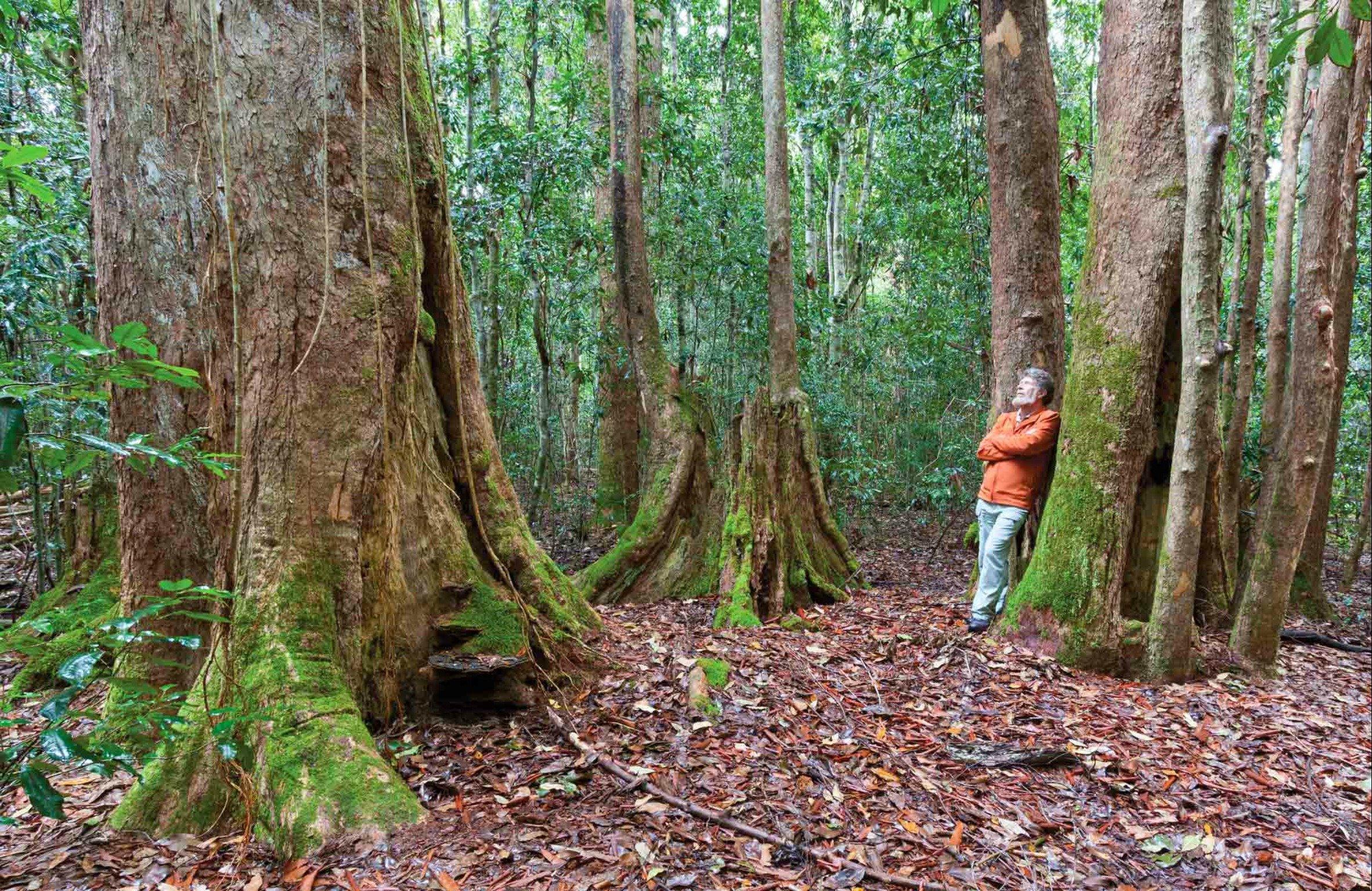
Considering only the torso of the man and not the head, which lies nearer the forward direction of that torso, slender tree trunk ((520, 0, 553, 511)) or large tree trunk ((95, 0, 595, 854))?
the large tree trunk

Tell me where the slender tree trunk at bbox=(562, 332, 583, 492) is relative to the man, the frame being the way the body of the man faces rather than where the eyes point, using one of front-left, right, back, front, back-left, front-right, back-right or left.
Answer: right

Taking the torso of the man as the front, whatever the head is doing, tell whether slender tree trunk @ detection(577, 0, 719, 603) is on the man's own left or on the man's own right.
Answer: on the man's own right

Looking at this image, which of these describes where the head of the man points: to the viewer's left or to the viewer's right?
to the viewer's left

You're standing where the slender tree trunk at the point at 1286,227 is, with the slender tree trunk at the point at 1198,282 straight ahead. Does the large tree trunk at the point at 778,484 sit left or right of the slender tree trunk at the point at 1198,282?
right

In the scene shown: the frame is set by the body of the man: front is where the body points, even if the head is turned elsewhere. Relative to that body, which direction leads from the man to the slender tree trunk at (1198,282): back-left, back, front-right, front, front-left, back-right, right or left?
left

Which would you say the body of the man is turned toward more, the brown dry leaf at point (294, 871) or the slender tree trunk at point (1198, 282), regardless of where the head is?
the brown dry leaf

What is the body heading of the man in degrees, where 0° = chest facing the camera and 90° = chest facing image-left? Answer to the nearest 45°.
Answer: approximately 45°
